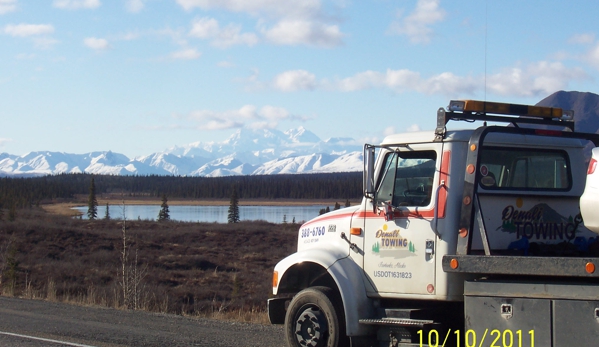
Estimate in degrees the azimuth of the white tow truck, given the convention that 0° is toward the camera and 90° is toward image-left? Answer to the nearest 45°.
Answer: approximately 135°

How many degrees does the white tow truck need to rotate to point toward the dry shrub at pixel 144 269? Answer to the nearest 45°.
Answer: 0° — it already faces it
